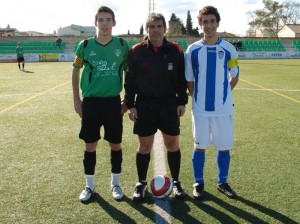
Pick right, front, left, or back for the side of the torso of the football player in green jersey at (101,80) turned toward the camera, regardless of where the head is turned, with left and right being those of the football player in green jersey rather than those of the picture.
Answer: front

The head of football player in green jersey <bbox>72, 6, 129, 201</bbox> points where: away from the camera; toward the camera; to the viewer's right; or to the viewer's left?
toward the camera
